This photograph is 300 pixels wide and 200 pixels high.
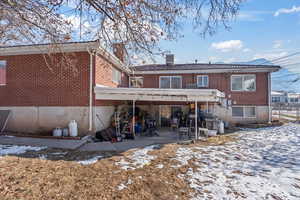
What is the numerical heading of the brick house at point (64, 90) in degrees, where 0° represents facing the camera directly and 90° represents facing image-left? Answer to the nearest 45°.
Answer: approximately 180°

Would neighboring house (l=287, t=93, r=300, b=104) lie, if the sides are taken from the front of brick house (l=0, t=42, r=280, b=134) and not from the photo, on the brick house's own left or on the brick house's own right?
on the brick house's own right

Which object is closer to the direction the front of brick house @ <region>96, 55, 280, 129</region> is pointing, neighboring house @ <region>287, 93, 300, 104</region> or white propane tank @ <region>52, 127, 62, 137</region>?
the neighboring house

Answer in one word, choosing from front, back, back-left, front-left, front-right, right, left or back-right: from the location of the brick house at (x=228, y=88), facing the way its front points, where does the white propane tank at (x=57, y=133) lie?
back-left
